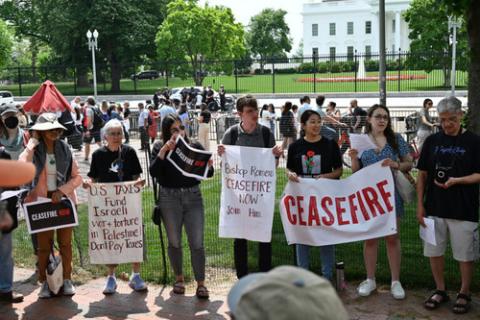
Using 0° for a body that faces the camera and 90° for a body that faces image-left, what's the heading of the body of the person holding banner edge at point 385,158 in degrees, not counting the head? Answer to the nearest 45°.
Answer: approximately 0°

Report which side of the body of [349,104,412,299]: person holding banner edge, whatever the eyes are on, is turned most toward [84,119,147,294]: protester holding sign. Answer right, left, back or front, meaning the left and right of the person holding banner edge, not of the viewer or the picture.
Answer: right

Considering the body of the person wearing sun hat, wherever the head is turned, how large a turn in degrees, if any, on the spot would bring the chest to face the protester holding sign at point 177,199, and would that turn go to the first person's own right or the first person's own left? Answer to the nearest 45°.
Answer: approximately 45° to the first person's own left

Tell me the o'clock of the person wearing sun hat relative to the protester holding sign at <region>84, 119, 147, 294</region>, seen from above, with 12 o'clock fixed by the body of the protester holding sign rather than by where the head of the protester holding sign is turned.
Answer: The person wearing sun hat is roughly at 3 o'clock from the protester holding sign.

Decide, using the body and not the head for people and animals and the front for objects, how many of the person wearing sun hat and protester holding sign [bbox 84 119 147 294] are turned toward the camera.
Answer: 2

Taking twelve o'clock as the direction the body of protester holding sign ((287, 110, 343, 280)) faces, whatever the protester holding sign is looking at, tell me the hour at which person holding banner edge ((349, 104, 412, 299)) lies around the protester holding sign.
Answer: The person holding banner edge is roughly at 9 o'clock from the protester holding sign.

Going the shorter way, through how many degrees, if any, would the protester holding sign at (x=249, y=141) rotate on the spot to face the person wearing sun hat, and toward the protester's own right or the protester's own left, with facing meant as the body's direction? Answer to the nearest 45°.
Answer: approximately 90° to the protester's own right

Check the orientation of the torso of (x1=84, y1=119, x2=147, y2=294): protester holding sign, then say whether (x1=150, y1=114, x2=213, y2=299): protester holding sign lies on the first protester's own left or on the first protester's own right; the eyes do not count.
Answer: on the first protester's own left

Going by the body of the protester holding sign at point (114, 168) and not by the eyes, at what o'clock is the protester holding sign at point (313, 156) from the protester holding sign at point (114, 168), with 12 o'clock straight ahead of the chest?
the protester holding sign at point (313, 156) is roughly at 10 o'clock from the protester holding sign at point (114, 168).

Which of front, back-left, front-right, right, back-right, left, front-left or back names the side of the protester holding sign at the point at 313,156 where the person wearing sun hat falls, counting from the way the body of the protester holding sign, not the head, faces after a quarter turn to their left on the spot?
back

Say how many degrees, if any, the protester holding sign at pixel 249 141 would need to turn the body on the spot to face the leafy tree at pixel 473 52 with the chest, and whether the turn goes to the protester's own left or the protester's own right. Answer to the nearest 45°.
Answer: approximately 135° to the protester's own left

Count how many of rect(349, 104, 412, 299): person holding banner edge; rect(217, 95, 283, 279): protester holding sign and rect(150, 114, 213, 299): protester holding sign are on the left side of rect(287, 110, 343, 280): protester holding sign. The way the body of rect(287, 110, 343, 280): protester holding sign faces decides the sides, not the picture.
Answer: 1

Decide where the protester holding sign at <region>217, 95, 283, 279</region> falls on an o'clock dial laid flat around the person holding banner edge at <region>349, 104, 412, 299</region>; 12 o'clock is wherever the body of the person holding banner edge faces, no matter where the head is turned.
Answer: The protester holding sign is roughly at 3 o'clock from the person holding banner edge.

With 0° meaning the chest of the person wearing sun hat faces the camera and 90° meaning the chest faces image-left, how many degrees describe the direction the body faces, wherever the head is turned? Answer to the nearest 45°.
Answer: approximately 0°
